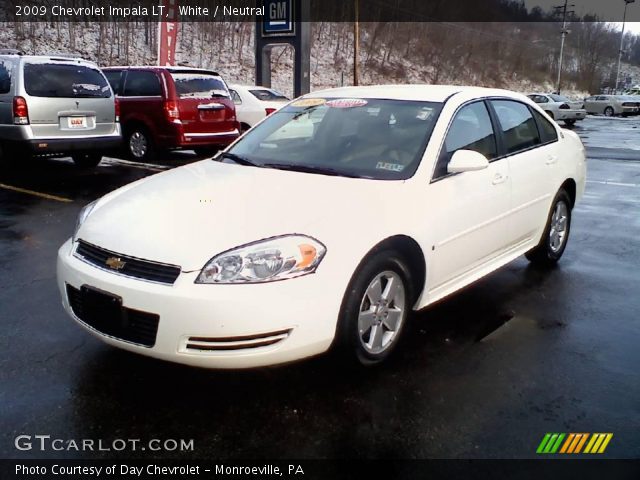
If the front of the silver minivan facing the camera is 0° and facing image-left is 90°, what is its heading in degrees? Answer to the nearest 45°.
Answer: approximately 135°

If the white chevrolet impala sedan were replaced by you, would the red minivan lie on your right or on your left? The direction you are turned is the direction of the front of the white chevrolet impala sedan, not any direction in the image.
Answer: on your right

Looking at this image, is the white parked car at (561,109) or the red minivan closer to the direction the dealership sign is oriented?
the red minivan

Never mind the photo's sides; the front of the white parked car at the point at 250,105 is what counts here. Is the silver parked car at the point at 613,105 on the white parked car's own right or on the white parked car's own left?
on the white parked car's own right

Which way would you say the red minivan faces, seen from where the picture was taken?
facing away from the viewer and to the left of the viewer

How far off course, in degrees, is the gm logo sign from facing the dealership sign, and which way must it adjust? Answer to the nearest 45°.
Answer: approximately 90° to its right

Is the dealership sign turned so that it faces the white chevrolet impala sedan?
yes

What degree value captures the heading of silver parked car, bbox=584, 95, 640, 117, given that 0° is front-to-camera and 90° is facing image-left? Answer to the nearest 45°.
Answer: approximately 135°

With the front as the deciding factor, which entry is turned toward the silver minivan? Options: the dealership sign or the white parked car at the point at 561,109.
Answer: the dealership sign

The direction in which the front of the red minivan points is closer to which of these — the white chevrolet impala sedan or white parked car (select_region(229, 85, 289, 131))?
the white parked car
